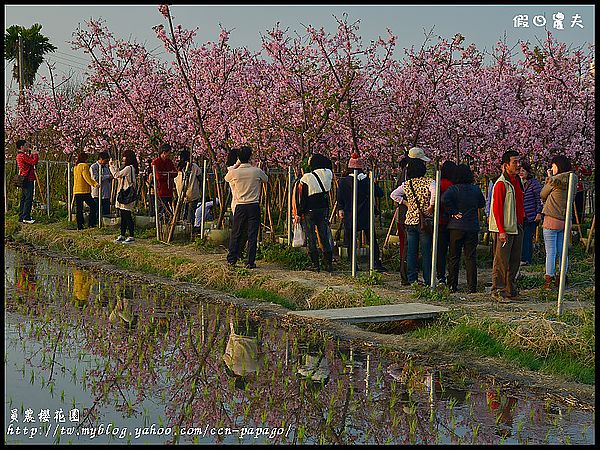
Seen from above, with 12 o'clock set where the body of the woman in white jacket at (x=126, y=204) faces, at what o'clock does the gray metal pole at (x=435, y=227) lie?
The gray metal pole is roughly at 8 o'clock from the woman in white jacket.

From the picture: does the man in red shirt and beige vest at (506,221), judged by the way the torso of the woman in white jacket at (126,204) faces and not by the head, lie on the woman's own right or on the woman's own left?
on the woman's own left

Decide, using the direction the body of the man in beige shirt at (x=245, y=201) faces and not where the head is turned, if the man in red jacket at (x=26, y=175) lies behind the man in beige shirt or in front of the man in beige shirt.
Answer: in front

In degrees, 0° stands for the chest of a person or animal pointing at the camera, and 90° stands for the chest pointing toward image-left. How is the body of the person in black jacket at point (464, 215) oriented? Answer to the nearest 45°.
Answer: approximately 180°

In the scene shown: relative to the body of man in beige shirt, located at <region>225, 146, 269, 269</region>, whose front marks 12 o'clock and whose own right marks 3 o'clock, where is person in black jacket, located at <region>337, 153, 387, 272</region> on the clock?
The person in black jacket is roughly at 3 o'clock from the man in beige shirt.

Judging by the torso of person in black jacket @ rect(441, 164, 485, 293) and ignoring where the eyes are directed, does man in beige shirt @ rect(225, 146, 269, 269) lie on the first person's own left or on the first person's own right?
on the first person's own left

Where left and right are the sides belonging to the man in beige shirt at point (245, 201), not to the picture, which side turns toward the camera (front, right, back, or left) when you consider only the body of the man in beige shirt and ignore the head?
back

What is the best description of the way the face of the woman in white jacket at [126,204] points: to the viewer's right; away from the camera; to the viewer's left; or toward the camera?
to the viewer's left

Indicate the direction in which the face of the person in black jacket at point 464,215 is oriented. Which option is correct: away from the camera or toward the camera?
away from the camera
